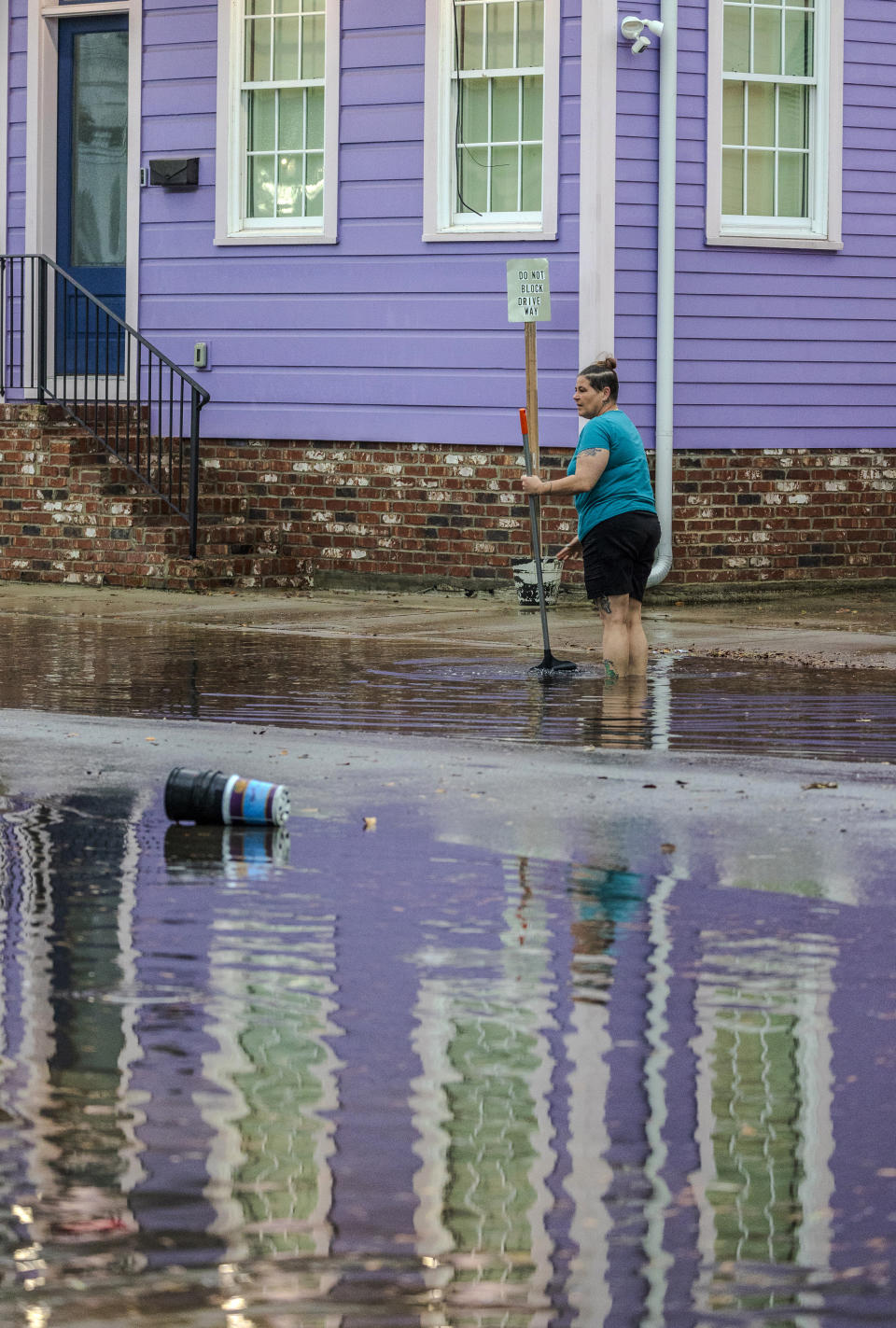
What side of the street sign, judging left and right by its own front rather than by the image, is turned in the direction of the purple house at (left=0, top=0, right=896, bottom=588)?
back

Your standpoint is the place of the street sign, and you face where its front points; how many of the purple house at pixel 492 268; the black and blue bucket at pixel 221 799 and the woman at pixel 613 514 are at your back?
1

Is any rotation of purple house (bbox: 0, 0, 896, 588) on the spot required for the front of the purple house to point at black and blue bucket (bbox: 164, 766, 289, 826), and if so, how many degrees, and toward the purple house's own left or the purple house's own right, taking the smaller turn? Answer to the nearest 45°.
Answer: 0° — it already faces it

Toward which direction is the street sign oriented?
toward the camera

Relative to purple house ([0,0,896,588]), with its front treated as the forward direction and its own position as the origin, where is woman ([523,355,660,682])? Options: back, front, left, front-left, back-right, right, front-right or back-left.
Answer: front

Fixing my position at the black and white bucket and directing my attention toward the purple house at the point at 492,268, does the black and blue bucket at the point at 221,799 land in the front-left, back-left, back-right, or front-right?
back-left

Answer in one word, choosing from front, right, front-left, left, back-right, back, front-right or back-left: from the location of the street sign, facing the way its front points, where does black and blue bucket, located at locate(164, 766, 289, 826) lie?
front

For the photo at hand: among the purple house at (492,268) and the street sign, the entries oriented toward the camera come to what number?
2

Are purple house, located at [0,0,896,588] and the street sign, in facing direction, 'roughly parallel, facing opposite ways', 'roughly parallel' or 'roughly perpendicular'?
roughly parallel

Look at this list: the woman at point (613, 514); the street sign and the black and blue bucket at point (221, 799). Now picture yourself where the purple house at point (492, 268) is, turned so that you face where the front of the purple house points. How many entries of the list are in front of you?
3

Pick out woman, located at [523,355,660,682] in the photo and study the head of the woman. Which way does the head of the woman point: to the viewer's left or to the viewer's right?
to the viewer's left

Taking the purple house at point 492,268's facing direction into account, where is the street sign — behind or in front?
in front
